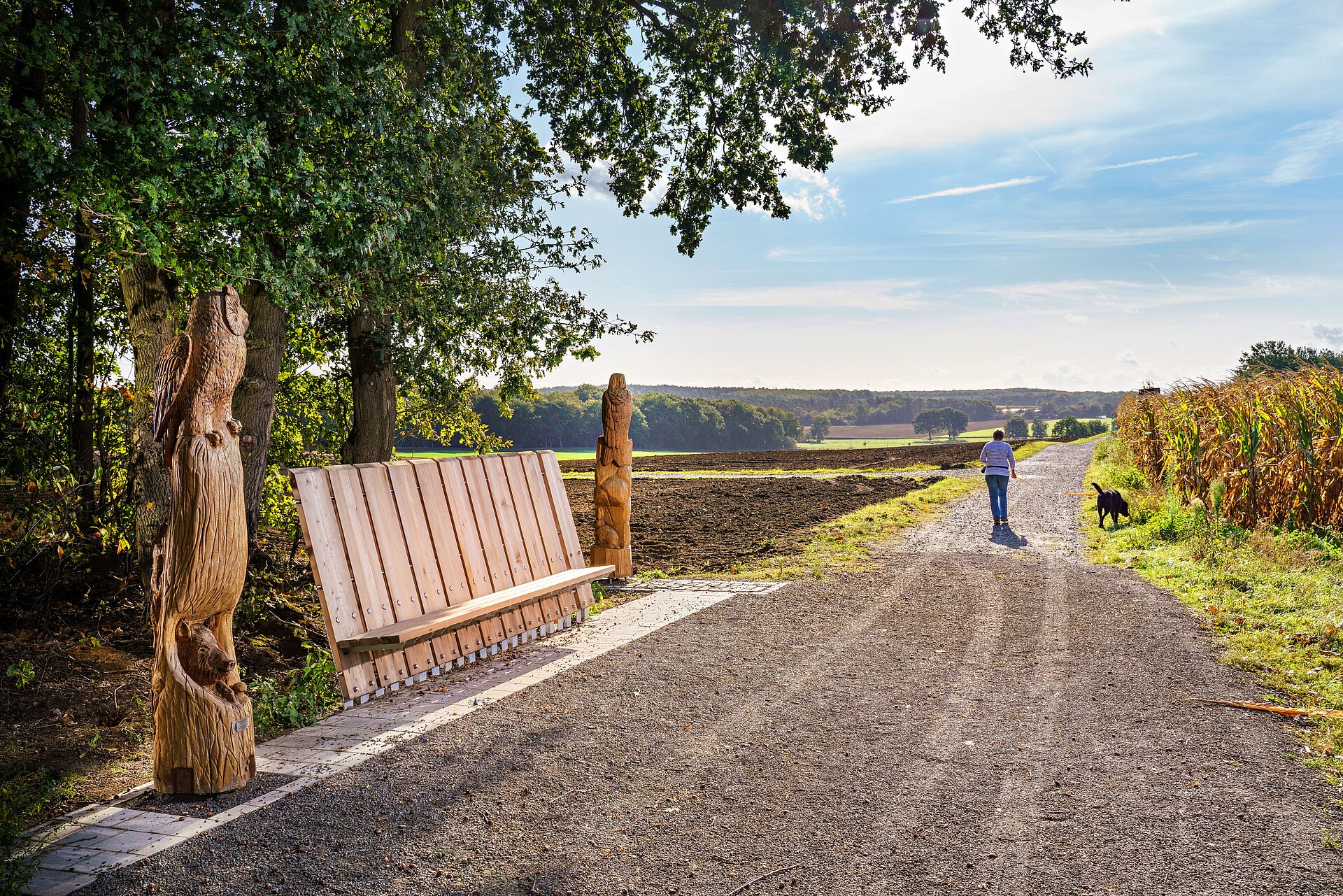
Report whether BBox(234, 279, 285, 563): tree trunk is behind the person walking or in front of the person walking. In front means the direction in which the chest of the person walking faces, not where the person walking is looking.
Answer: behind

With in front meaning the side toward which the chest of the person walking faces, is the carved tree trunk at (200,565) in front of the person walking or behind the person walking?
behind

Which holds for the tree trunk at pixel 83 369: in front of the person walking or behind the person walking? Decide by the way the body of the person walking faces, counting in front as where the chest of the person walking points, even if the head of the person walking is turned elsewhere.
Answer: behind

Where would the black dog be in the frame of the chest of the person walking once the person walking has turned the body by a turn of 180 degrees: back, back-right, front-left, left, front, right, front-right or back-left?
left

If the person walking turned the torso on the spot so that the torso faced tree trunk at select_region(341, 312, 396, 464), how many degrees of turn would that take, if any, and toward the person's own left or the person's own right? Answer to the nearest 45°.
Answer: approximately 135° to the person's own left

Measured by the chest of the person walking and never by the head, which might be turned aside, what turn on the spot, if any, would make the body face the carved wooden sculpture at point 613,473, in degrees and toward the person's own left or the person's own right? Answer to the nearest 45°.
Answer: approximately 135° to the person's own left

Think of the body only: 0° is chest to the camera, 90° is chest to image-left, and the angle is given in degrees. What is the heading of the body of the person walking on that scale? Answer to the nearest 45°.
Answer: approximately 180°
